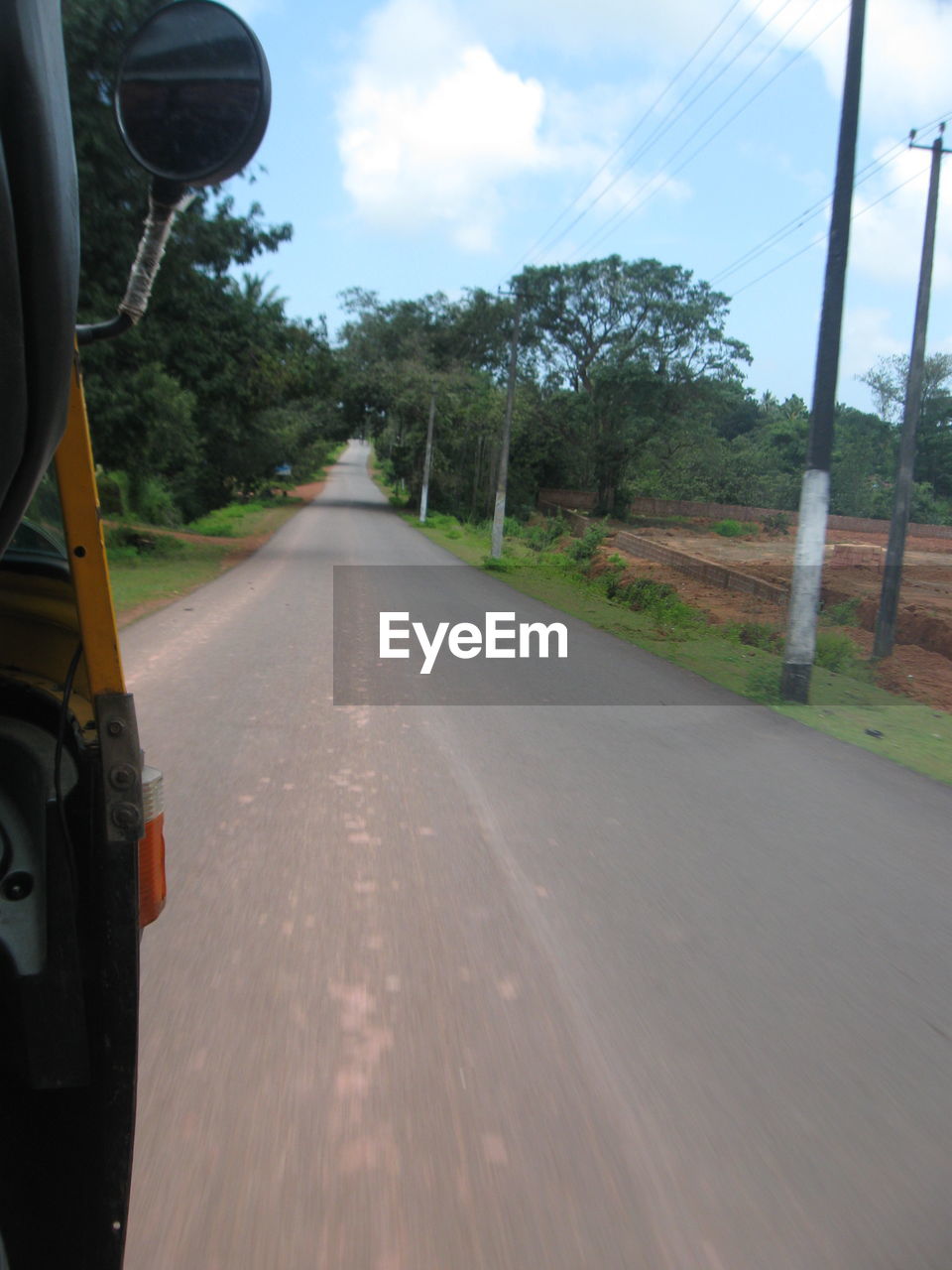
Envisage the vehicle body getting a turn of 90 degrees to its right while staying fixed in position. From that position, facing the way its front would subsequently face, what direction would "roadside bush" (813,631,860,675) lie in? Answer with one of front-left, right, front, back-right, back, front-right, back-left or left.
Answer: front-left

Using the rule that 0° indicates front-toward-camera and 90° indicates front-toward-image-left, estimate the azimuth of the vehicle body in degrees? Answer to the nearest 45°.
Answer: approximately 180°

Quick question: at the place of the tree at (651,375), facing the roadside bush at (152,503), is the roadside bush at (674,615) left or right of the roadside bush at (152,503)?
left

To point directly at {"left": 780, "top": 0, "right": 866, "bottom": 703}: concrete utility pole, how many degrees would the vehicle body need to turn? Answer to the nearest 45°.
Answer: approximately 45° to its right

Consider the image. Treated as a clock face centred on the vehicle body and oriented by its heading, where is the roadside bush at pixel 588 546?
The roadside bush is roughly at 1 o'clock from the vehicle body.

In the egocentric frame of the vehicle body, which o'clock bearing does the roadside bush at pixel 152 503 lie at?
The roadside bush is roughly at 12 o'clock from the vehicle body.

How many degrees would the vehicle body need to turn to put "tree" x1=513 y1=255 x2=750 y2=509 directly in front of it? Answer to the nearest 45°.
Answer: approximately 45° to its right

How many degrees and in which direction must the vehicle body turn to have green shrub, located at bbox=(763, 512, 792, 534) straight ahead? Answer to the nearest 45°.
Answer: approximately 45° to its right

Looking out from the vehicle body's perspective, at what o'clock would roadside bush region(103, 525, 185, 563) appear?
The roadside bush is roughly at 12 o'clock from the vehicle body.

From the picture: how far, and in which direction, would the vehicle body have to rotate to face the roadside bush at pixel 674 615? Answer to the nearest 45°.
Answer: approximately 45° to its right

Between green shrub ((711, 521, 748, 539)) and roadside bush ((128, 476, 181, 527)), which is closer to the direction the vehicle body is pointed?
the roadside bush

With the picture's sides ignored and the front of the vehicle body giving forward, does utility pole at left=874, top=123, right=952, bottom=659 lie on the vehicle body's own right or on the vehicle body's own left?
on the vehicle body's own right

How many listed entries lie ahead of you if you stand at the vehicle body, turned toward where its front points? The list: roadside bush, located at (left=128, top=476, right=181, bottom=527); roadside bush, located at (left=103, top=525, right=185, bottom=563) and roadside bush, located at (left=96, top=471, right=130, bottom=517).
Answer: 3

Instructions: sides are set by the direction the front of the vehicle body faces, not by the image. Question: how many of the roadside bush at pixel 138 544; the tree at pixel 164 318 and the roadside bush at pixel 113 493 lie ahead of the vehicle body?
3

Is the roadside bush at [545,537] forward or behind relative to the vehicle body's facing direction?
forward
